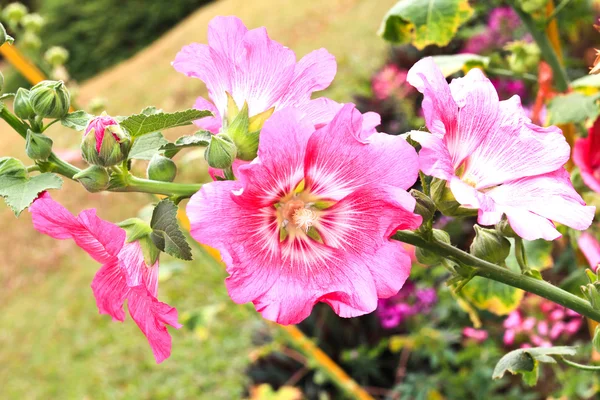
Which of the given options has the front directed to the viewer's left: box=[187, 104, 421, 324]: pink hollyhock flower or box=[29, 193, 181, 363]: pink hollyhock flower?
box=[29, 193, 181, 363]: pink hollyhock flower

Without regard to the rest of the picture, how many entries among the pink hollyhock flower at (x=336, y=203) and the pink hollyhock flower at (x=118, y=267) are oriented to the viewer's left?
1

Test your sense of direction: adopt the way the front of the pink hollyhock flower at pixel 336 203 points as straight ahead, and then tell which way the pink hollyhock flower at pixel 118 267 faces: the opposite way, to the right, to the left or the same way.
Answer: to the right

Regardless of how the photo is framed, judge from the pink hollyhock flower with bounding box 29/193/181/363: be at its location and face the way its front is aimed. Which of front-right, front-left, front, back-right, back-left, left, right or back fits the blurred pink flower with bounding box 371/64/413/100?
back-right

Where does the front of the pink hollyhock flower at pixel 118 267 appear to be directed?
to the viewer's left
